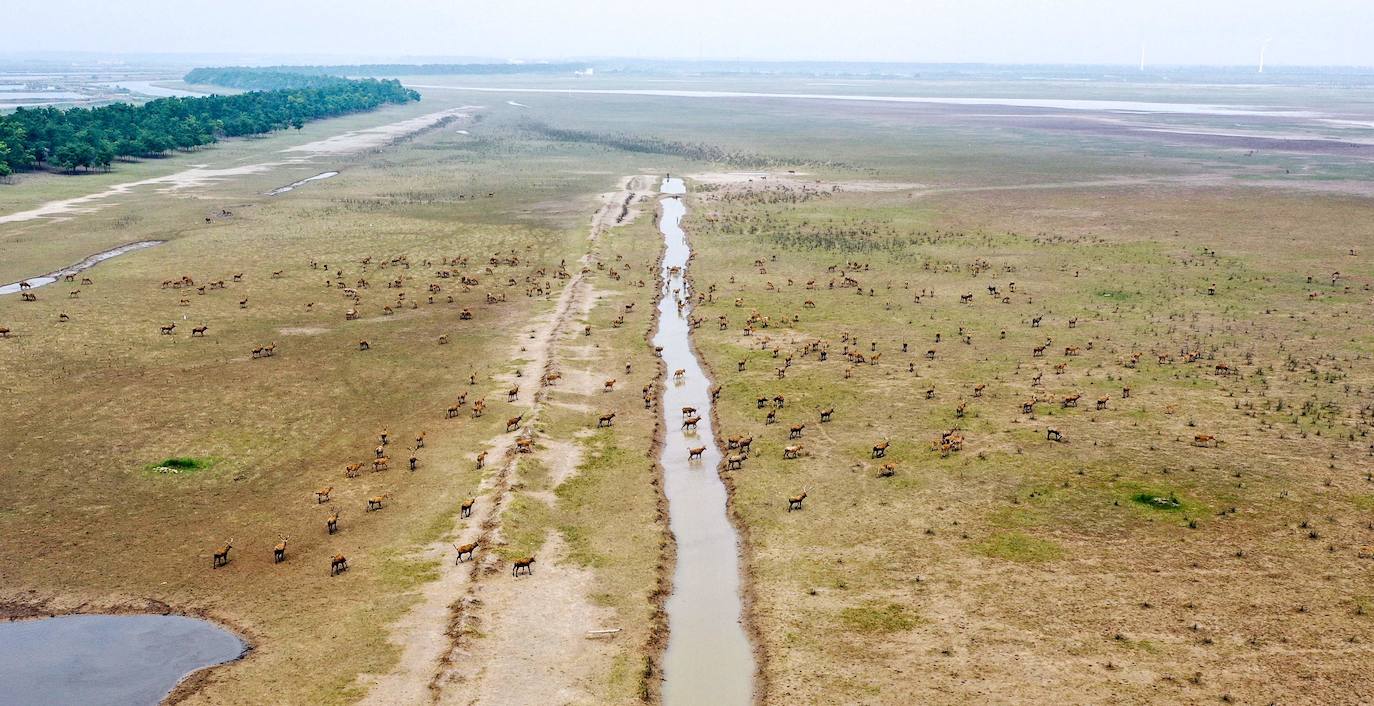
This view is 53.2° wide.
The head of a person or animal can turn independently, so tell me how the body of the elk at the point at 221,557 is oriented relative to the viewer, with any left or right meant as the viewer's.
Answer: facing away from the viewer and to the right of the viewer
